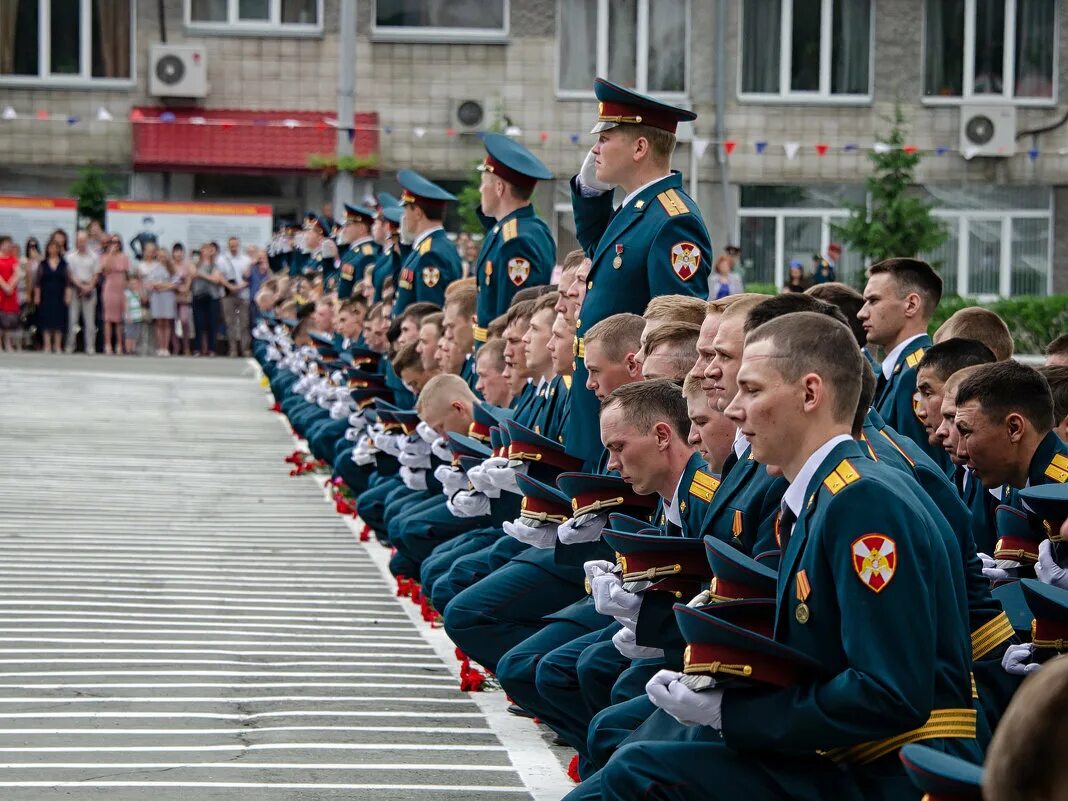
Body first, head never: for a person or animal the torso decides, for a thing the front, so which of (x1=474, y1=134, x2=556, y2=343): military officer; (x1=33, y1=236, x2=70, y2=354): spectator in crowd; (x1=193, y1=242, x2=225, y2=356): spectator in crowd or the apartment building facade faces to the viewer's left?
the military officer

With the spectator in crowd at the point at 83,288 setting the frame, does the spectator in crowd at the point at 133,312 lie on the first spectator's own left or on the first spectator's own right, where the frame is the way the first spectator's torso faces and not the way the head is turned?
on the first spectator's own left

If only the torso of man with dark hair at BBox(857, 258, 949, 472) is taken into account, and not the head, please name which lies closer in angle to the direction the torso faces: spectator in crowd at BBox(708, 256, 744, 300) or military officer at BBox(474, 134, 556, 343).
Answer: the military officer

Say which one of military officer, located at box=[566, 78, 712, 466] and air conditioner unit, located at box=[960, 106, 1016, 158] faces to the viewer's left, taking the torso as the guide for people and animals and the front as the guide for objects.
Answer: the military officer

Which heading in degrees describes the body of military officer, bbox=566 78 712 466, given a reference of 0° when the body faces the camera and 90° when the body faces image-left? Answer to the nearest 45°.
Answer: approximately 90°

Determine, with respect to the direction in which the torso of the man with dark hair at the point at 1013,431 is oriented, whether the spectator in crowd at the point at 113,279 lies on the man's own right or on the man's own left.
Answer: on the man's own right

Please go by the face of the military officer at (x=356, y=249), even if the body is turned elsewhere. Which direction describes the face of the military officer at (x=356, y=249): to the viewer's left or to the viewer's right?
to the viewer's left

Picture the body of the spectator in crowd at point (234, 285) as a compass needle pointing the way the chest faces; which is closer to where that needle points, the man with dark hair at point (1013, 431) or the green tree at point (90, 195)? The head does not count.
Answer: the man with dark hair

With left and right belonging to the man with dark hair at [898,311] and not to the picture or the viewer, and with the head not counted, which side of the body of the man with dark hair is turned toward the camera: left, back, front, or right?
left
